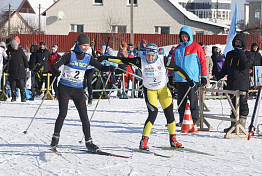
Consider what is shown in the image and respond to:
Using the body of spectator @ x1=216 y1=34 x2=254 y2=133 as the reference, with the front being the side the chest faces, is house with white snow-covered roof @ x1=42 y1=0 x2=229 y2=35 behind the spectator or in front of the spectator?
behind

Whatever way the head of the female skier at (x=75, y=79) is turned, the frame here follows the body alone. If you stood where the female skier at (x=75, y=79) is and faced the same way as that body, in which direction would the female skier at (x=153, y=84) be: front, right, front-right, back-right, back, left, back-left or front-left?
front-left

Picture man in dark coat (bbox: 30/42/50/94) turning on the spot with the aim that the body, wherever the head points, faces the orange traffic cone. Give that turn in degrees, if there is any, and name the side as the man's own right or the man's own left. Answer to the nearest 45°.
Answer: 0° — they already face it

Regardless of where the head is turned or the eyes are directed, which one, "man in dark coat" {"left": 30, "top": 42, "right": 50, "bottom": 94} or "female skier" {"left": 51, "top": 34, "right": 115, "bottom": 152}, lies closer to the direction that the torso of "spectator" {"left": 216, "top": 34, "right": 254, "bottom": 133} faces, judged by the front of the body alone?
the female skier

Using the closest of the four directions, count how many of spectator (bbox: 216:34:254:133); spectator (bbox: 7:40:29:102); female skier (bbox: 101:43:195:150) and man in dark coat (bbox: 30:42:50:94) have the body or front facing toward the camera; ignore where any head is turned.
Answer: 4

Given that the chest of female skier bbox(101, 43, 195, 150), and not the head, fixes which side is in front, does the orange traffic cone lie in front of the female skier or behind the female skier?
behind

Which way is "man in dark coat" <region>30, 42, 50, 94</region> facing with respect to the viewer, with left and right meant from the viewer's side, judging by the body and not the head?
facing the viewer

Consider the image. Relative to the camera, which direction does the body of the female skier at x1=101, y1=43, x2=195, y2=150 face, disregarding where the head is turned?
toward the camera

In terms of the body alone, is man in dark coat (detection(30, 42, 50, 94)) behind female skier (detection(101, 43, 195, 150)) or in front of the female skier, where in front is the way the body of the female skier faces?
behind

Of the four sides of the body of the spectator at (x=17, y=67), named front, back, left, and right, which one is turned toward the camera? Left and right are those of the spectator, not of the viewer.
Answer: front

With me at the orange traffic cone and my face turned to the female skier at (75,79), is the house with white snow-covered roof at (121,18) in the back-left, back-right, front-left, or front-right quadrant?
back-right

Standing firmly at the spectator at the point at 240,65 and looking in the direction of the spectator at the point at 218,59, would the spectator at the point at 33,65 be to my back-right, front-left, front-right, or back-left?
front-left

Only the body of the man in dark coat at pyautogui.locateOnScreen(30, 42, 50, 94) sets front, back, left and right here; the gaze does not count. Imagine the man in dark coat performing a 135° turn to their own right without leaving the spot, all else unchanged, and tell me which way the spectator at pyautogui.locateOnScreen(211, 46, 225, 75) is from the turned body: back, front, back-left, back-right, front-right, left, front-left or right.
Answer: back-right
